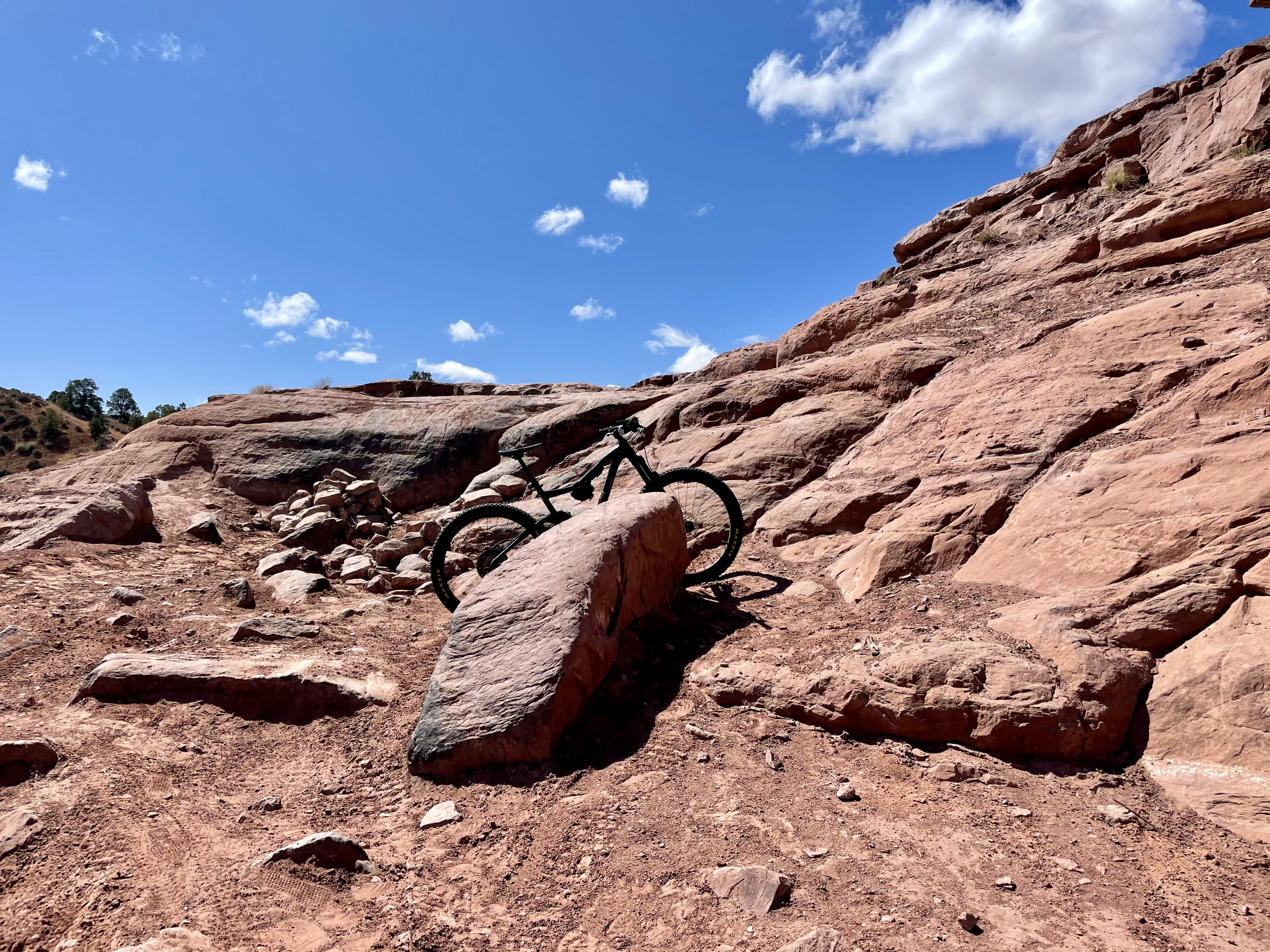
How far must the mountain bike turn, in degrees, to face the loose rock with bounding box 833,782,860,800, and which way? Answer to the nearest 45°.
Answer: approximately 90° to its right

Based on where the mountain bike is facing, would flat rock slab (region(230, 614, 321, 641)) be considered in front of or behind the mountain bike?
behind

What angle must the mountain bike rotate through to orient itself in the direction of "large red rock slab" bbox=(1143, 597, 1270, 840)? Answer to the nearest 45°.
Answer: approximately 45° to its right

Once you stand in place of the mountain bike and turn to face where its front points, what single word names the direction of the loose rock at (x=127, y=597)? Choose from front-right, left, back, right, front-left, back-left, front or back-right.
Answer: back

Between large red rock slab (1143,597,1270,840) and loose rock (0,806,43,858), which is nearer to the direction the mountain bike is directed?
the large red rock slab

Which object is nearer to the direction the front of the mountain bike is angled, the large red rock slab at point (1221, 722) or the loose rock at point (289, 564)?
the large red rock slab

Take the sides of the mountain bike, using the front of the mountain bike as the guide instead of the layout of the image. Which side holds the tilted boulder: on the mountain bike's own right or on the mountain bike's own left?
on the mountain bike's own right

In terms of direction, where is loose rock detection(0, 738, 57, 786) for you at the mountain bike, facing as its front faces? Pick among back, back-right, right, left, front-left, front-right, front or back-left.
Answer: back-right

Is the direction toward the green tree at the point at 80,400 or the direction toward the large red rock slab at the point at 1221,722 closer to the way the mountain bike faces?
the large red rock slab

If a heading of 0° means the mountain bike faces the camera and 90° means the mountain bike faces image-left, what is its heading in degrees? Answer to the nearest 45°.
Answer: approximately 270°

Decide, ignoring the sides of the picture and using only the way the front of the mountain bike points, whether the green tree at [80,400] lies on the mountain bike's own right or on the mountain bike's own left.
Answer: on the mountain bike's own left

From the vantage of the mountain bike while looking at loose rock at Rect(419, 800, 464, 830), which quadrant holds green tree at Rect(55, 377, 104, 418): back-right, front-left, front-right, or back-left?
back-right

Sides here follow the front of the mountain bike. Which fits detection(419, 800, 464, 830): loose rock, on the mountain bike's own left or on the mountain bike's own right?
on the mountain bike's own right
